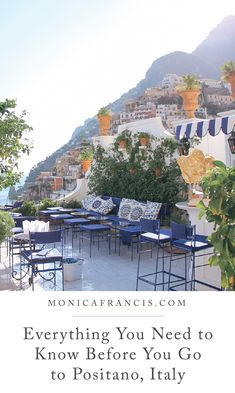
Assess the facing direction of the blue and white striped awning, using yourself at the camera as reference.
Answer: facing the viewer and to the left of the viewer

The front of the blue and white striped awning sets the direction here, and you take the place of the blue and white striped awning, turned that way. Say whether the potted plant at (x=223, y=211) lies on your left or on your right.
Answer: on your left

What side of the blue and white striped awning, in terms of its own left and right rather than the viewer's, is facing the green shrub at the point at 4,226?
front

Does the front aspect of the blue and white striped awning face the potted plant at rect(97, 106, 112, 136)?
no

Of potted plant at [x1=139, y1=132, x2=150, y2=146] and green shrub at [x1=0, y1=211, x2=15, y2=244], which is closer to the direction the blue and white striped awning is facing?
the green shrub

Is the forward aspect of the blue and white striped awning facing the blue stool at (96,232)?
no

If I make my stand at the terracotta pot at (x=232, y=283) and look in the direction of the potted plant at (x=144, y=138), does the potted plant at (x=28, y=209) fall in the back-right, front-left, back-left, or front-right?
front-left

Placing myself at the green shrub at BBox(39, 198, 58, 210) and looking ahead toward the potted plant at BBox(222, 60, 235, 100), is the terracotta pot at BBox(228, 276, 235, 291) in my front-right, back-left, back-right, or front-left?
front-right

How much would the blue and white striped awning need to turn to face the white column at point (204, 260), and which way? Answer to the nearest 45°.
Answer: approximately 45° to its left

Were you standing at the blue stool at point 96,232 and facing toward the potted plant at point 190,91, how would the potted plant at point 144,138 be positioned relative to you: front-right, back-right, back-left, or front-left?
front-left
